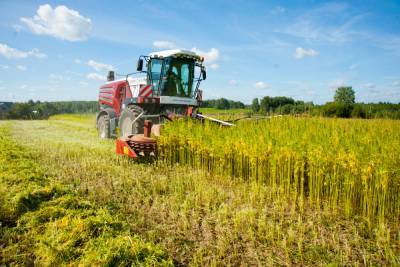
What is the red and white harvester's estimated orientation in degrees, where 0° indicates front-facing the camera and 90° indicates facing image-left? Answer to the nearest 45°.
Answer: approximately 315°
